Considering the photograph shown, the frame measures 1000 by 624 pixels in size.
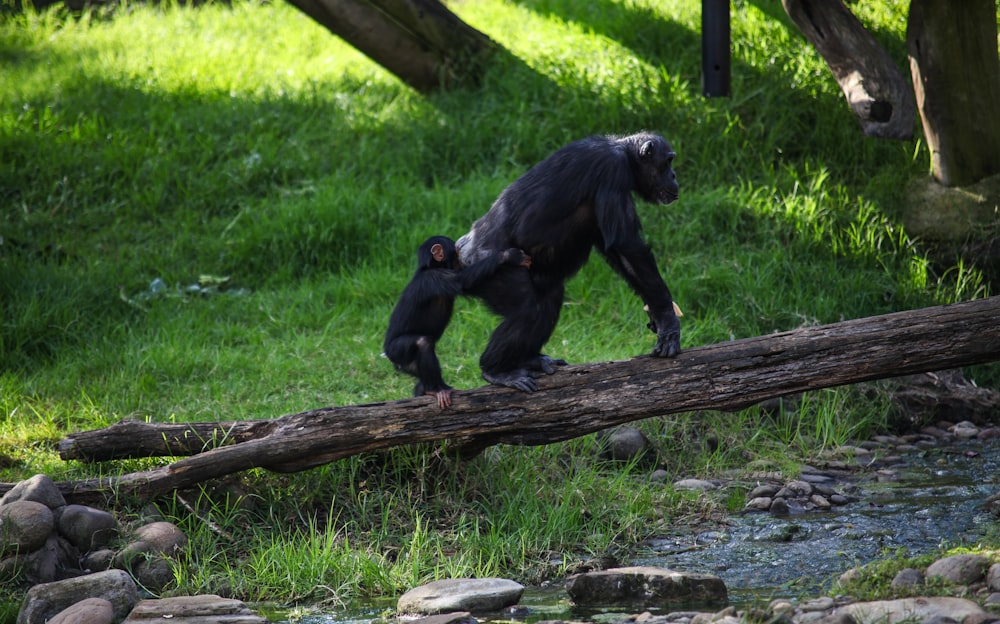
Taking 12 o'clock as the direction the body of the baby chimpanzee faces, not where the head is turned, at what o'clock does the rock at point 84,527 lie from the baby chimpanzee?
The rock is roughly at 5 o'clock from the baby chimpanzee.

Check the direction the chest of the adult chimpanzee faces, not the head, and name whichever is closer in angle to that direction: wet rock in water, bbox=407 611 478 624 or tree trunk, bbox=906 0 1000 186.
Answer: the tree trunk

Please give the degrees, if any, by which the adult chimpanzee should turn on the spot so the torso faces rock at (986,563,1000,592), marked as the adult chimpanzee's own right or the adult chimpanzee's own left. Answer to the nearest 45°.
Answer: approximately 45° to the adult chimpanzee's own right

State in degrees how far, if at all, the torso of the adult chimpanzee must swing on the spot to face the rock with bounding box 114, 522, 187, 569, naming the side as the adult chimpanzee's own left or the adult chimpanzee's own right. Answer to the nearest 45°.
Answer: approximately 135° to the adult chimpanzee's own right

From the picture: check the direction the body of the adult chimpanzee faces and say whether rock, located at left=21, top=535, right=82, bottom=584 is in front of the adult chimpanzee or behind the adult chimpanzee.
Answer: behind

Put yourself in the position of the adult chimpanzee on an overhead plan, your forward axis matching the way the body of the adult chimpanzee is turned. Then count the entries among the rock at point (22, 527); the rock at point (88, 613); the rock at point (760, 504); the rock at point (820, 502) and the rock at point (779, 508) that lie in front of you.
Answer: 3

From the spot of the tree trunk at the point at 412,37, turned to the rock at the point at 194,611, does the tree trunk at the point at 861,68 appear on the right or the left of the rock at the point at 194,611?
left

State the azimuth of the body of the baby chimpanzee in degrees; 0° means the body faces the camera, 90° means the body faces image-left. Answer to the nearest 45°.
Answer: approximately 270°

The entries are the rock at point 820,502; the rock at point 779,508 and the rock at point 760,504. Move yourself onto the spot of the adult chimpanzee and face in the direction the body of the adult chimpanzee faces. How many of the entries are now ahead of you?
3

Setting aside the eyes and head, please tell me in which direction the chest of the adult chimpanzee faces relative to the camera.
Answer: to the viewer's right

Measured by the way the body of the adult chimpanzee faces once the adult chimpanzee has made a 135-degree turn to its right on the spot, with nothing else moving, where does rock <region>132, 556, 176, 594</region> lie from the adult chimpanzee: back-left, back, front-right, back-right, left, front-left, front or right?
front

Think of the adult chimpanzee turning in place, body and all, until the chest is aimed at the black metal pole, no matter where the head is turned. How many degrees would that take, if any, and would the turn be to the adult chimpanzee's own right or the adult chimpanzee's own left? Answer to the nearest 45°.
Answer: approximately 90° to the adult chimpanzee's own left

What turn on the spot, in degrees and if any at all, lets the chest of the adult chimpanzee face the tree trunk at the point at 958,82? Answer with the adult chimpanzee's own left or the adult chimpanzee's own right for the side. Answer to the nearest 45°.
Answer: approximately 45° to the adult chimpanzee's own left
